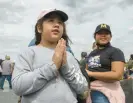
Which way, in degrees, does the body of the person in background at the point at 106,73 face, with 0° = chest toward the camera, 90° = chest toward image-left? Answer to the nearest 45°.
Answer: approximately 45°
